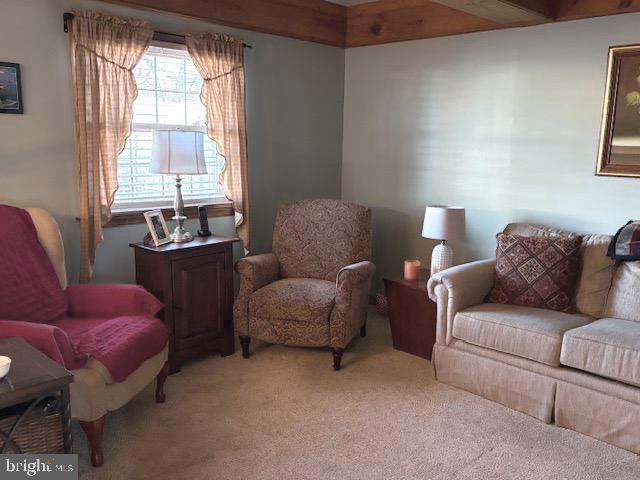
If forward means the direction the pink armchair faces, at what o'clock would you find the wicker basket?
The wicker basket is roughly at 2 o'clock from the pink armchair.

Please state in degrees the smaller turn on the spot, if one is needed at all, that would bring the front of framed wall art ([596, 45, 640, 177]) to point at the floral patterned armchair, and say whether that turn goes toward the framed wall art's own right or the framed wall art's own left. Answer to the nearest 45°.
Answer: approximately 45° to the framed wall art's own right

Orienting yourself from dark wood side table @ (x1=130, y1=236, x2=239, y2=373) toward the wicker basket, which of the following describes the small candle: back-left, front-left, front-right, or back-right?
back-left

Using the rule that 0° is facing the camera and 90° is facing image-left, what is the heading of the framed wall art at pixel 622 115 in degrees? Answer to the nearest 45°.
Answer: approximately 45°

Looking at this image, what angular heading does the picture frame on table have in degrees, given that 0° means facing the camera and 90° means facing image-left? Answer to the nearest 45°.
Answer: approximately 315°

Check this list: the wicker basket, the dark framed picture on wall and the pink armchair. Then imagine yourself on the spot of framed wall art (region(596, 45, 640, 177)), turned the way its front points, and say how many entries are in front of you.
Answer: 3

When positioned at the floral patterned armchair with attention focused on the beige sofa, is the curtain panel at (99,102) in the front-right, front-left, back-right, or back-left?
back-right

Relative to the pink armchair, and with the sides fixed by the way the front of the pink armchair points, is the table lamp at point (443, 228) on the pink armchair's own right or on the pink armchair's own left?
on the pink armchair's own left
